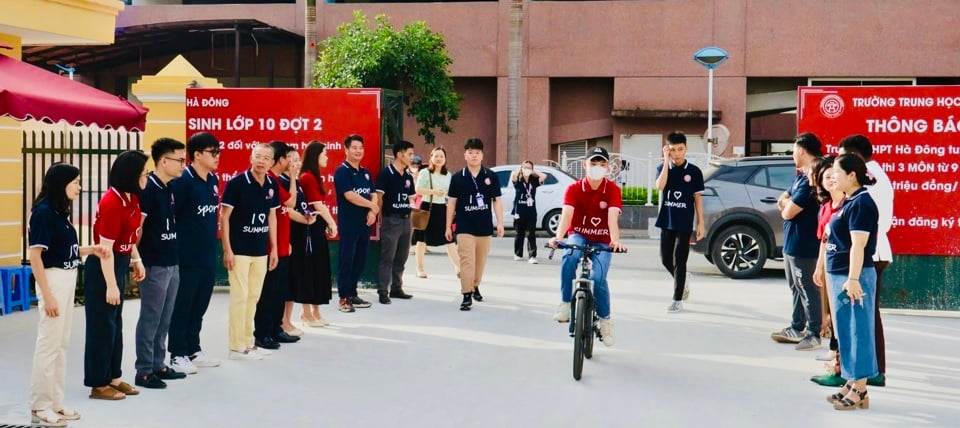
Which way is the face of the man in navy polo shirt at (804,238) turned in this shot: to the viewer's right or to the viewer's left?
to the viewer's left

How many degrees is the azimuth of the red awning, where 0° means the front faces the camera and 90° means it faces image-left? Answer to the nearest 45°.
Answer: approximately 315°

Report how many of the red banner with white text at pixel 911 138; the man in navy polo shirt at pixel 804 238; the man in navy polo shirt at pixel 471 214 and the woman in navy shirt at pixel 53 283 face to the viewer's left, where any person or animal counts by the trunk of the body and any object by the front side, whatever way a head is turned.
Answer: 1

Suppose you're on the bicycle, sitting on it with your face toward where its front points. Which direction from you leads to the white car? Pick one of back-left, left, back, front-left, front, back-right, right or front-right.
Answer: back

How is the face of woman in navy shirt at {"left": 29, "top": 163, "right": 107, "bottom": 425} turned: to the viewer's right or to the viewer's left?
to the viewer's right

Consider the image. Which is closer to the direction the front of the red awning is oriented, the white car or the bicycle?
the bicycle

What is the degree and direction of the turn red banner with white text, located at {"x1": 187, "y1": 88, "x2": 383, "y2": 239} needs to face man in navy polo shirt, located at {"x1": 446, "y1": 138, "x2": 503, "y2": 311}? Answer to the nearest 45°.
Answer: approximately 45° to its left

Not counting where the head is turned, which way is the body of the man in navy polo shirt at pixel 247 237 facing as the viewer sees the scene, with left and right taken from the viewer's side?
facing the viewer and to the right of the viewer

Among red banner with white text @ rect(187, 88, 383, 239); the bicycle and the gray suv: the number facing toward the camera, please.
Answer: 2

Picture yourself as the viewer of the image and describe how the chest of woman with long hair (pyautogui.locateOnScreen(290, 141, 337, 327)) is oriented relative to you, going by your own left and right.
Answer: facing to the right of the viewer
